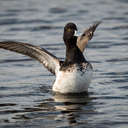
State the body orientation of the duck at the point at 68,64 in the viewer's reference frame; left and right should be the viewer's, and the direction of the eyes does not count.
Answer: facing the viewer and to the right of the viewer
